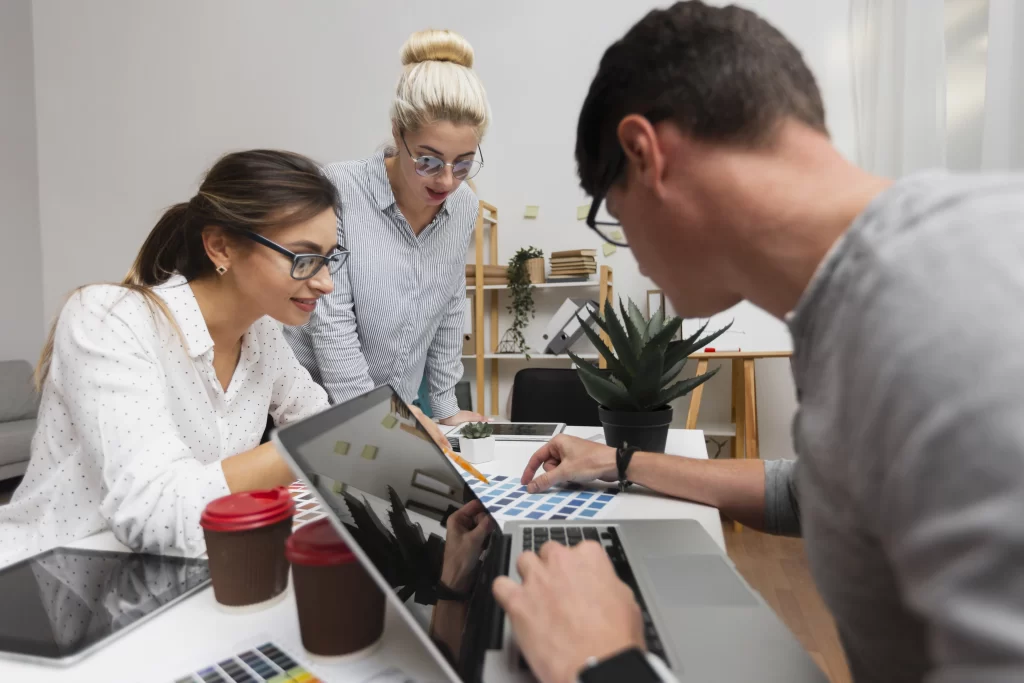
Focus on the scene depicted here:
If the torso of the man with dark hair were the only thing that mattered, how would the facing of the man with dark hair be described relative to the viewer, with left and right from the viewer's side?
facing away from the viewer and to the left of the viewer

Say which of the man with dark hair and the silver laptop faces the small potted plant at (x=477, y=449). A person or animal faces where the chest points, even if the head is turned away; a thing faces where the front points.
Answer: the man with dark hair

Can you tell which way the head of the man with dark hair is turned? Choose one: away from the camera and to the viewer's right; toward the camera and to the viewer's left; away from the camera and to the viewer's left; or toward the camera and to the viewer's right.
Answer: away from the camera and to the viewer's left

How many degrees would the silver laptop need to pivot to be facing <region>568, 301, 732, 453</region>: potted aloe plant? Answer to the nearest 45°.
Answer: approximately 45° to its left

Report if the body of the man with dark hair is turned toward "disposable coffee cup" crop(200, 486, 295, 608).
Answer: no

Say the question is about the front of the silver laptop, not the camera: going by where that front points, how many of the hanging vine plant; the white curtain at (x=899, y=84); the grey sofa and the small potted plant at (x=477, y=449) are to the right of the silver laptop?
0

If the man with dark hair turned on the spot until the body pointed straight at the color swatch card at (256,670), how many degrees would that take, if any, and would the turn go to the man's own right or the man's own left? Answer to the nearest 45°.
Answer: approximately 45° to the man's own left

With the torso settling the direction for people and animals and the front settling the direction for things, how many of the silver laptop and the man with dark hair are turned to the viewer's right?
1

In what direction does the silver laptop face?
to the viewer's right

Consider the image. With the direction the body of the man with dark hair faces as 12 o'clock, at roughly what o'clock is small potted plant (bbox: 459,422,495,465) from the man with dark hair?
The small potted plant is roughly at 12 o'clock from the man with dark hair.

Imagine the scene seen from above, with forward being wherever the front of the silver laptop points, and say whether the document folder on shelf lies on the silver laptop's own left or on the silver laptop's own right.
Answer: on the silver laptop's own left

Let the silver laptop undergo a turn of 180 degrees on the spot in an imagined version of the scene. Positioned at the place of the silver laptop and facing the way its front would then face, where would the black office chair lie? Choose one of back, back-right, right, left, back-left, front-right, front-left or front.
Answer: right
